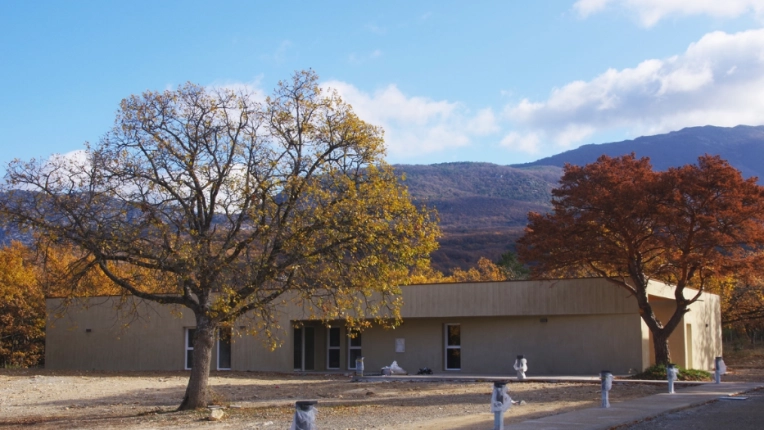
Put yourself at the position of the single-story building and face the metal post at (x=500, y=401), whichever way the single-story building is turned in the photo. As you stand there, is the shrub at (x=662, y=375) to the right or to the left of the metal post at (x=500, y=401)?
left

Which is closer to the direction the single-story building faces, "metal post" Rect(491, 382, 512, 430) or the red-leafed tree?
the metal post

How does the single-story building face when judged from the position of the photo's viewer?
facing the viewer

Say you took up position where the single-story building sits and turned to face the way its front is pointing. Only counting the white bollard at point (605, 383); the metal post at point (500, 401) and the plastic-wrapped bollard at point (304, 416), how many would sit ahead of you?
3

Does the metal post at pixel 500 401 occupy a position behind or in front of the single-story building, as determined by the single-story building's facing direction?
in front

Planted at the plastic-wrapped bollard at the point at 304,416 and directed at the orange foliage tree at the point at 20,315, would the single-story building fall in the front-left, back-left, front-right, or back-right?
front-right

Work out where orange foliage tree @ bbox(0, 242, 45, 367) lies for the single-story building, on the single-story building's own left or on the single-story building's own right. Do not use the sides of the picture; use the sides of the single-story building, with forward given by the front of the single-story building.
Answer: on the single-story building's own right

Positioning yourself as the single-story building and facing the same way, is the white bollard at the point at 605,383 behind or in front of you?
in front

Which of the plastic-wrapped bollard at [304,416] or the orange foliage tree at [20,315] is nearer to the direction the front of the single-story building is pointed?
the plastic-wrapped bollard

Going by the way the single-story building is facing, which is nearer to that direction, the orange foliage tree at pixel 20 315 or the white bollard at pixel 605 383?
the white bollard

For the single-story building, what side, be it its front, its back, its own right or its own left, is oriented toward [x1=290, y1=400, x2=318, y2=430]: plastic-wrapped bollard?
front
